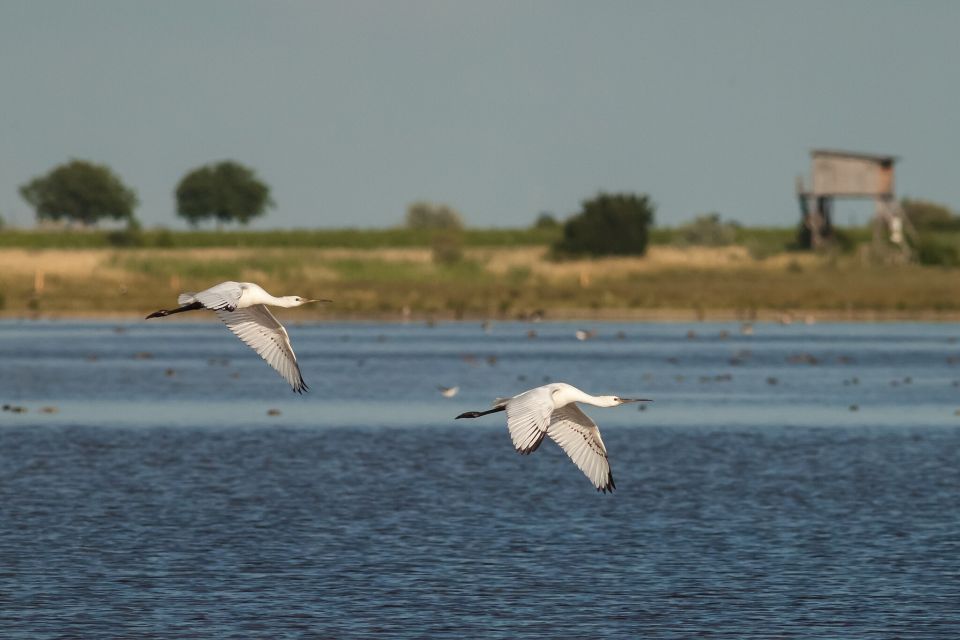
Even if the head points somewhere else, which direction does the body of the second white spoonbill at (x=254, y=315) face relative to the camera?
to the viewer's right

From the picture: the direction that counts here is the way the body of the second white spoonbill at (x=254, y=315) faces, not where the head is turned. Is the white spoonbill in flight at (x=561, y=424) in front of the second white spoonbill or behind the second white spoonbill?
in front

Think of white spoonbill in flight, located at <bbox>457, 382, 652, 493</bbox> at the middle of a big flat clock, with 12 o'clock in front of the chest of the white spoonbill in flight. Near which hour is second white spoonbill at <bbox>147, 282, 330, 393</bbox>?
The second white spoonbill is roughly at 6 o'clock from the white spoonbill in flight.

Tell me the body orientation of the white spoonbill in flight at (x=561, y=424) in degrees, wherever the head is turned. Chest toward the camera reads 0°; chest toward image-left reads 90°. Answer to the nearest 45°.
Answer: approximately 270°

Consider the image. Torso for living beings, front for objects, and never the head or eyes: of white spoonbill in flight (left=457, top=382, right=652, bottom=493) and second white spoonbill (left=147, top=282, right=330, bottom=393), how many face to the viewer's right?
2
